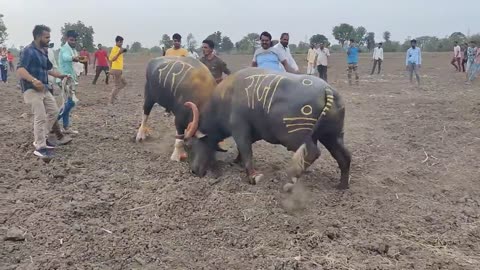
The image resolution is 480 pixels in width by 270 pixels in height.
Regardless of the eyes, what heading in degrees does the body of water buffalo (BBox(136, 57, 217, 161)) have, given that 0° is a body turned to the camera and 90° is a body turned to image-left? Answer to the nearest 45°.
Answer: approximately 270°

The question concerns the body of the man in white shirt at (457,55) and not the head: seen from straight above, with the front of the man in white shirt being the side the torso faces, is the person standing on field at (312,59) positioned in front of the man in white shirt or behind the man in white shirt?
in front

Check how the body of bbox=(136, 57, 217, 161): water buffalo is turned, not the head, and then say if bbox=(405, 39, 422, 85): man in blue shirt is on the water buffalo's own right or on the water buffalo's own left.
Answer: on the water buffalo's own left

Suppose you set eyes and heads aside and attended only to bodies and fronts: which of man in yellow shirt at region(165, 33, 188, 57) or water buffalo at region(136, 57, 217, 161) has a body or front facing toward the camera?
the man in yellow shirt

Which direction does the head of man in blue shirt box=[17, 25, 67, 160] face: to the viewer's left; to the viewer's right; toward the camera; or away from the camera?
to the viewer's right

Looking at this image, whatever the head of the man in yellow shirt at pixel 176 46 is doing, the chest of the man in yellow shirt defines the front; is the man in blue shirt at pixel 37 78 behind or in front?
in front

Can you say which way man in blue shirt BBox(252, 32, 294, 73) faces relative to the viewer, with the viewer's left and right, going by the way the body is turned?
facing the viewer

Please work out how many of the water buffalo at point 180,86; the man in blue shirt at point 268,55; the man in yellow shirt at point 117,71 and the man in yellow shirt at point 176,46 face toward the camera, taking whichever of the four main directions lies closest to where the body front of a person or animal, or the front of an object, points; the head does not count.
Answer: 2

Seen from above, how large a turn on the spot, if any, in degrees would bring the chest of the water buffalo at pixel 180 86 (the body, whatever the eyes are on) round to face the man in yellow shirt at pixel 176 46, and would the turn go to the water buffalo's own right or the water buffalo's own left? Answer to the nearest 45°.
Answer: approximately 90° to the water buffalo's own left

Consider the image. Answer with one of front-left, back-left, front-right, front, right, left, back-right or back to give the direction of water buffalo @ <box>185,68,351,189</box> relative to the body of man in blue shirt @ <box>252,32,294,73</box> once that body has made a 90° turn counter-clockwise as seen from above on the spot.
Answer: right

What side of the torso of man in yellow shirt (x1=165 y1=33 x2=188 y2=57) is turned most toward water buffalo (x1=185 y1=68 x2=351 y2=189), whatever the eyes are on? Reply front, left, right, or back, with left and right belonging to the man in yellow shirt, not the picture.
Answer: front

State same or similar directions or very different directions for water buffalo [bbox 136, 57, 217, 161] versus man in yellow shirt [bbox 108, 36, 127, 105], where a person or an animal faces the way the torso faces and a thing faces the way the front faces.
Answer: same or similar directions

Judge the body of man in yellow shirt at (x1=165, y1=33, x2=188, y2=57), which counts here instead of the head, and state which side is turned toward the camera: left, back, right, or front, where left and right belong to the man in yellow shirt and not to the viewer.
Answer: front

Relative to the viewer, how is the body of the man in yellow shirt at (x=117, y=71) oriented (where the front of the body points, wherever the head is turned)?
to the viewer's right

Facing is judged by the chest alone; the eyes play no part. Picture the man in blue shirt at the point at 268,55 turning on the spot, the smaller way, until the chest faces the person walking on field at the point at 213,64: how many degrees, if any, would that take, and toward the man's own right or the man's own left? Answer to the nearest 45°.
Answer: approximately 90° to the man's own right
